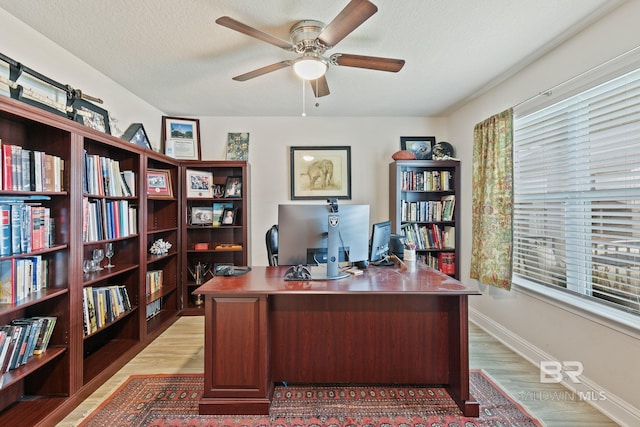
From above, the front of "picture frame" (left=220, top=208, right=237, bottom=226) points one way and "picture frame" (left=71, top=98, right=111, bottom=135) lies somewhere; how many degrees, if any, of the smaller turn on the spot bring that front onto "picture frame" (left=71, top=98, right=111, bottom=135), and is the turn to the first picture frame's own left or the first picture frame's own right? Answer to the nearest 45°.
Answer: approximately 45° to the first picture frame's own right

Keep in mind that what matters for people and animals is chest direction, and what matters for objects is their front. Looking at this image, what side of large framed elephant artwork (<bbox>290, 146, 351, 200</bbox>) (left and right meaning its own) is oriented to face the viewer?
front

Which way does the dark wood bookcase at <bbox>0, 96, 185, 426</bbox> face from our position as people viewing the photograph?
facing the viewer and to the right of the viewer

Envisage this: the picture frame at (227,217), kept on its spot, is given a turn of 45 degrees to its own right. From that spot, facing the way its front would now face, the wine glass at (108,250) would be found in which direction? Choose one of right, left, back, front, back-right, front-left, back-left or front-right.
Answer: front

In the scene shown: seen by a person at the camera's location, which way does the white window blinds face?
facing the viewer and to the left of the viewer

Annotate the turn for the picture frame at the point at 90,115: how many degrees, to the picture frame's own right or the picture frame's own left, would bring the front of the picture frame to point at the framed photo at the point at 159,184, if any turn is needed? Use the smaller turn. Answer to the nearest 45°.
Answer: approximately 90° to the picture frame's own left

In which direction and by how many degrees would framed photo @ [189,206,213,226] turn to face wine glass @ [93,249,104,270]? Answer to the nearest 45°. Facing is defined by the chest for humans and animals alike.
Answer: approximately 45° to its right

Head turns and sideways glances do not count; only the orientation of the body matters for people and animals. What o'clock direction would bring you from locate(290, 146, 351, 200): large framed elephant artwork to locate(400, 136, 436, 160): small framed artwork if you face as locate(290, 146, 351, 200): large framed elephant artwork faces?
locate(400, 136, 436, 160): small framed artwork is roughly at 9 o'clock from locate(290, 146, 351, 200): large framed elephant artwork.

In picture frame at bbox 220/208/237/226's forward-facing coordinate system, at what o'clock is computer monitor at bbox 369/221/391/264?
The computer monitor is roughly at 11 o'clock from the picture frame.

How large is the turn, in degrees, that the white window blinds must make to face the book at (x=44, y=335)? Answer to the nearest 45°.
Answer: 0° — it already faces it

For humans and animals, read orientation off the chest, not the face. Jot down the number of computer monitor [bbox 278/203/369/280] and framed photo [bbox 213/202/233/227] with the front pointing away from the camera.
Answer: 1

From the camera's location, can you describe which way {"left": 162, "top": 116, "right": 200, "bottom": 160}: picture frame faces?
facing the viewer

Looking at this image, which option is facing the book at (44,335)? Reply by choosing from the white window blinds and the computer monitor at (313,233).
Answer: the white window blinds

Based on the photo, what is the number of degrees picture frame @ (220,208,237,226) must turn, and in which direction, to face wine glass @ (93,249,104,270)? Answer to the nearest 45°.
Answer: approximately 45° to its right
